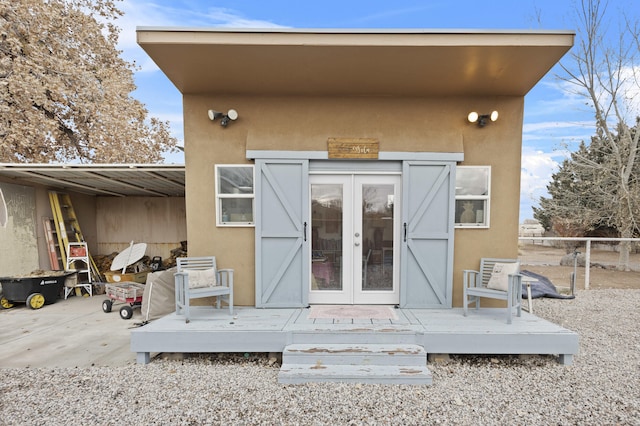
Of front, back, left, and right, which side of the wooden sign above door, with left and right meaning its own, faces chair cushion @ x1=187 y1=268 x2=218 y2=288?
right

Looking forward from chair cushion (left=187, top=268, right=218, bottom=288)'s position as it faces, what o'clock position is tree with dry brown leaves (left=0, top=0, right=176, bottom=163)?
The tree with dry brown leaves is roughly at 5 o'clock from the chair cushion.

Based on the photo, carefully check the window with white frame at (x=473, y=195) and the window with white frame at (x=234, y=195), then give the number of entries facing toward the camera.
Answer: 2

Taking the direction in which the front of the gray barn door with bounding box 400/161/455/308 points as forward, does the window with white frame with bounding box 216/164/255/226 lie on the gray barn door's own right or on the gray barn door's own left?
on the gray barn door's own right
